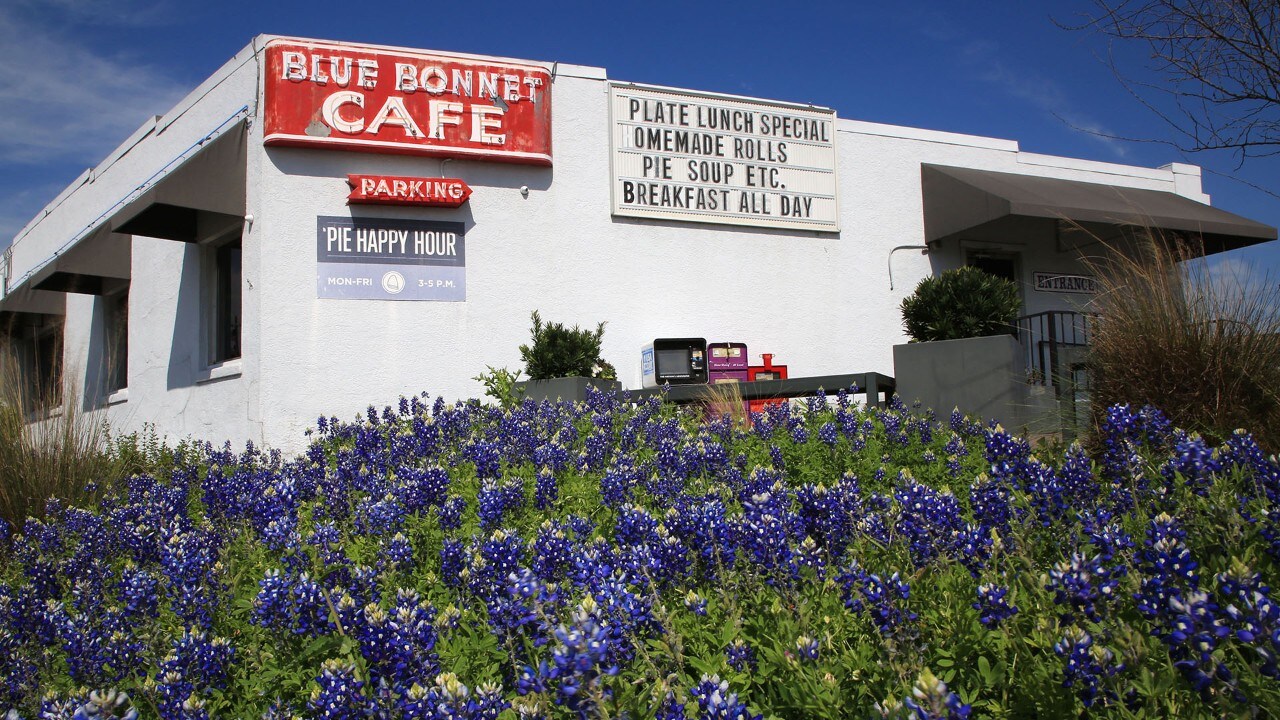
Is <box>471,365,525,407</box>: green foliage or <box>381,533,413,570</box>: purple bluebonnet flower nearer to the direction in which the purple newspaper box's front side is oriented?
the purple bluebonnet flower

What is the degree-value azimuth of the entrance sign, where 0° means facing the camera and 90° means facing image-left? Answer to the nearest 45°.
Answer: approximately 0°

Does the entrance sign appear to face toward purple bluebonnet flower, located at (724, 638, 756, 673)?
yes

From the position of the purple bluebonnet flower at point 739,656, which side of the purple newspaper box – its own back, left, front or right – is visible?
front

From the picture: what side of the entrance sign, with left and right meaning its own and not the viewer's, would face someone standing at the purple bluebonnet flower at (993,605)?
front

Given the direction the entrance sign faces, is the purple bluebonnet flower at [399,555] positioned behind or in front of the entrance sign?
in front

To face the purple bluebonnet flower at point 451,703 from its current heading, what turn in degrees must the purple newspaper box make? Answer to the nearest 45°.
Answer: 0° — it already faces it

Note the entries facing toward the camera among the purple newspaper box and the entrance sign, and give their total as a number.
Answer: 2

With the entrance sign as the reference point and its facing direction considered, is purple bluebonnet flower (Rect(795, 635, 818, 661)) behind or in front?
in front

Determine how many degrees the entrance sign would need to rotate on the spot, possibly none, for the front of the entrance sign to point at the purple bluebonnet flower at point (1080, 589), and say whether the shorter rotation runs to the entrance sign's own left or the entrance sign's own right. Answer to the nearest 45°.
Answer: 0° — it already faces it

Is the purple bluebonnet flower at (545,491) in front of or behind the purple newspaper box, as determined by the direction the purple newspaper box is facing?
in front

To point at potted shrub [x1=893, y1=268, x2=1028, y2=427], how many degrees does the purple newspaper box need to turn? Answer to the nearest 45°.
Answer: approximately 45° to its left
